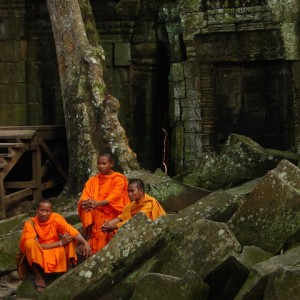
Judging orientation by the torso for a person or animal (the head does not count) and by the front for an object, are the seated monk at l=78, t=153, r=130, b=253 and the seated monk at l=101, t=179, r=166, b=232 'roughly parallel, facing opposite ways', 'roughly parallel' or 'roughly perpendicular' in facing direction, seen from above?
roughly parallel

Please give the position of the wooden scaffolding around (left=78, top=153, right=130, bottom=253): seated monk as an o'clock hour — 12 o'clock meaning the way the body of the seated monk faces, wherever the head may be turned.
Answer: The wooden scaffolding is roughly at 4 o'clock from the seated monk.

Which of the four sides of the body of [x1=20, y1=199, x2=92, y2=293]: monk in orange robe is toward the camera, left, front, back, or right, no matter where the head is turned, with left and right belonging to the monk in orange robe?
front

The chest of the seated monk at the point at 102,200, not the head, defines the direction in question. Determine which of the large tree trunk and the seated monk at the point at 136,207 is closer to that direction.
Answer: the seated monk

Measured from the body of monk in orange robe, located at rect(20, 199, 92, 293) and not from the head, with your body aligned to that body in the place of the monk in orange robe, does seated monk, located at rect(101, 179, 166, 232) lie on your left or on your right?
on your left

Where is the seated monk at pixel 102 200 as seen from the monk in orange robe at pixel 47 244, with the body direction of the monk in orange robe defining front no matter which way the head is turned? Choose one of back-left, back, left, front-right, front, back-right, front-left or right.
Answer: back-left

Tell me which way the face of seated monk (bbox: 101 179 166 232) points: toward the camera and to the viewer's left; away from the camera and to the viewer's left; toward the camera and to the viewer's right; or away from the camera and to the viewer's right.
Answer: toward the camera and to the viewer's left

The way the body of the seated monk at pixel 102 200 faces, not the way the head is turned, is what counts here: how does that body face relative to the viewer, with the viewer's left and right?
facing the viewer and to the left of the viewer

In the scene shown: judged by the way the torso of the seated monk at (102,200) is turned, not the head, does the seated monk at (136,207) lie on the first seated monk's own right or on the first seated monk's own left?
on the first seated monk's own left

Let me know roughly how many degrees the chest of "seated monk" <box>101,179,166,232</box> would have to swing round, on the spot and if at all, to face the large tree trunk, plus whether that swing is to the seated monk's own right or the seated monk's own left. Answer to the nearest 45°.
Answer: approximately 135° to the seated monk's own right

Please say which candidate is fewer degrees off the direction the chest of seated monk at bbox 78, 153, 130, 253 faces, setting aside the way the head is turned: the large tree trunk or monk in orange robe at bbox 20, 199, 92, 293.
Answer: the monk in orange robe

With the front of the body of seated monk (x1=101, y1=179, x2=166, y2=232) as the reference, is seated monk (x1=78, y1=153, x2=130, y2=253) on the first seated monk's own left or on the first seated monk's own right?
on the first seated monk's own right

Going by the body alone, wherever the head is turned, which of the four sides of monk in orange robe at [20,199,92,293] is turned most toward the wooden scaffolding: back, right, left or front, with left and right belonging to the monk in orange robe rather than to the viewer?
back
